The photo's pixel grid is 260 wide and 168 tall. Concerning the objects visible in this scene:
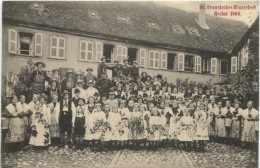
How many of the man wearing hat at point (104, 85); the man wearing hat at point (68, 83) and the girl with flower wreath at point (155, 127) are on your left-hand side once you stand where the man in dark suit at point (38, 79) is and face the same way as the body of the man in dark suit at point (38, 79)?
3

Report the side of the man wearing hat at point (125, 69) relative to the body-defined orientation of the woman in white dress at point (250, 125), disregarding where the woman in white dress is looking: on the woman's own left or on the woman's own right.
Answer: on the woman's own right

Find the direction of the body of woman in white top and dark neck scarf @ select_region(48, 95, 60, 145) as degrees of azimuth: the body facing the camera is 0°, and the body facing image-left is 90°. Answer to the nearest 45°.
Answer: approximately 0°

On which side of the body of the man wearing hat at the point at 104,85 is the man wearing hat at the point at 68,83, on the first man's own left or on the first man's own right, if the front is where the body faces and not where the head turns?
on the first man's own right

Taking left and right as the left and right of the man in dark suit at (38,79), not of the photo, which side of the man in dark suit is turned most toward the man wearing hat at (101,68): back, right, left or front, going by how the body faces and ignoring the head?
left
